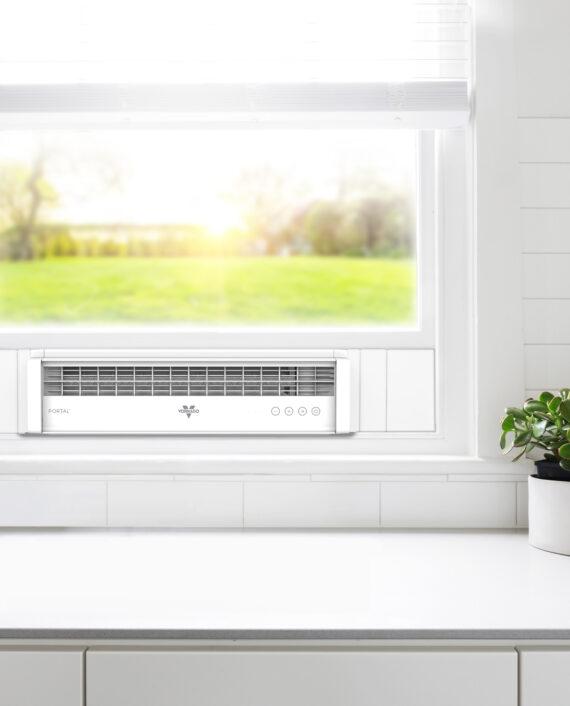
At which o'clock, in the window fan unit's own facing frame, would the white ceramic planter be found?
The white ceramic planter is roughly at 10 o'clock from the window fan unit.

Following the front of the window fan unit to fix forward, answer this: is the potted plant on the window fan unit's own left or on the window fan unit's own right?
on the window fan unit's own left

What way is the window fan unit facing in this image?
toward the camera
